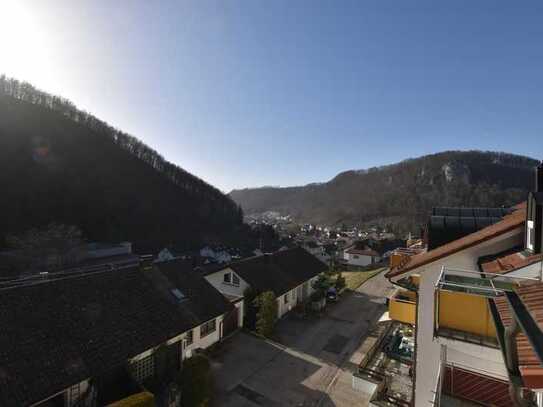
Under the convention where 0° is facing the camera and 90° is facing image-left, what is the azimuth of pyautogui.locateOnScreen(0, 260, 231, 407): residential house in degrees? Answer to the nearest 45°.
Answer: approximately 315°

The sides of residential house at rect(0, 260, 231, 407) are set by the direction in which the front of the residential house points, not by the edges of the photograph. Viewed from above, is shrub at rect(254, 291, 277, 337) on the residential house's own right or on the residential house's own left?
on the residential house's own left

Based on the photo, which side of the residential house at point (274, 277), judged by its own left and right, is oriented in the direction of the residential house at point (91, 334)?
right

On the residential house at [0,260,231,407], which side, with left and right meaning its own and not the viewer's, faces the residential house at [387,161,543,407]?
front

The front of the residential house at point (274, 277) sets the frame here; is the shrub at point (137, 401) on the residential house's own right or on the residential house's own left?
on the residential house's own right

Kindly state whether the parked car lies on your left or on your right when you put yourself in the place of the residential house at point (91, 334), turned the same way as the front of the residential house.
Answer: on your left

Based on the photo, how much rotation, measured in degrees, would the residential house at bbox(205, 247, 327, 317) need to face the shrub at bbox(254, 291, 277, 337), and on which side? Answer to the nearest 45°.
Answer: approximately 45° to its right

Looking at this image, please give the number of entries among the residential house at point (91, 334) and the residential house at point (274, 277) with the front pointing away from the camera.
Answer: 0

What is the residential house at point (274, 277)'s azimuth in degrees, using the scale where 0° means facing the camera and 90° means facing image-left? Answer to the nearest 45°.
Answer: approximately 315°
